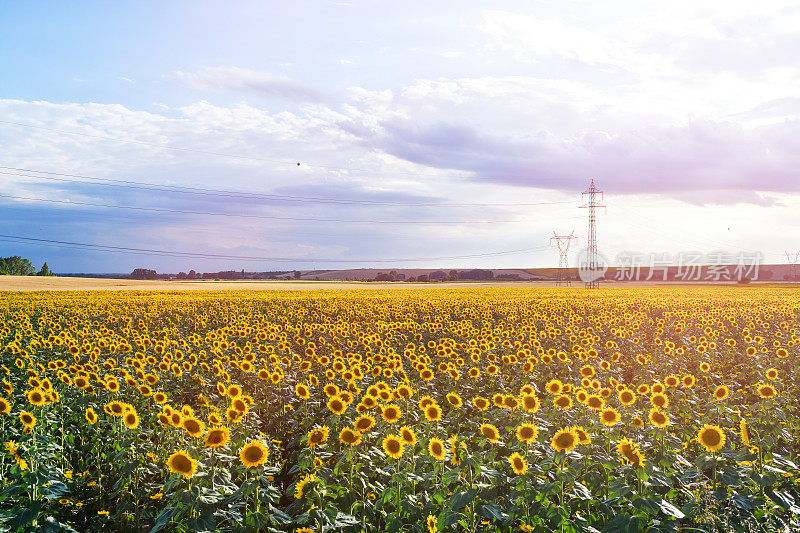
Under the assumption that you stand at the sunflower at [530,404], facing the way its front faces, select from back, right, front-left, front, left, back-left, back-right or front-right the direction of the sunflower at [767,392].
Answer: back-left

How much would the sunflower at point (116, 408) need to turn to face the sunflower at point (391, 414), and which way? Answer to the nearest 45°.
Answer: approximately 45° to its left

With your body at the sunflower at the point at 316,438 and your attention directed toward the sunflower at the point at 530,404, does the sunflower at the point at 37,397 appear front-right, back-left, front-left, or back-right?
back-left

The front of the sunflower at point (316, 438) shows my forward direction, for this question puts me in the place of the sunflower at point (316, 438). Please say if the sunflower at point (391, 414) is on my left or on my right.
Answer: on my left

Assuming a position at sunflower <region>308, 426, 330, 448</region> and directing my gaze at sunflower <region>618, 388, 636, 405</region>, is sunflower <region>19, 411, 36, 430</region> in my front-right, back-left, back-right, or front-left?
back-left

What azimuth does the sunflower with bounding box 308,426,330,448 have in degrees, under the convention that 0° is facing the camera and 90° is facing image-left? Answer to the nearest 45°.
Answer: approximately 0°

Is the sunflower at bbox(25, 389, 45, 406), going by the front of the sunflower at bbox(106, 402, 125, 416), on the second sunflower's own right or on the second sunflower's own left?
on the second sunflower's own right
